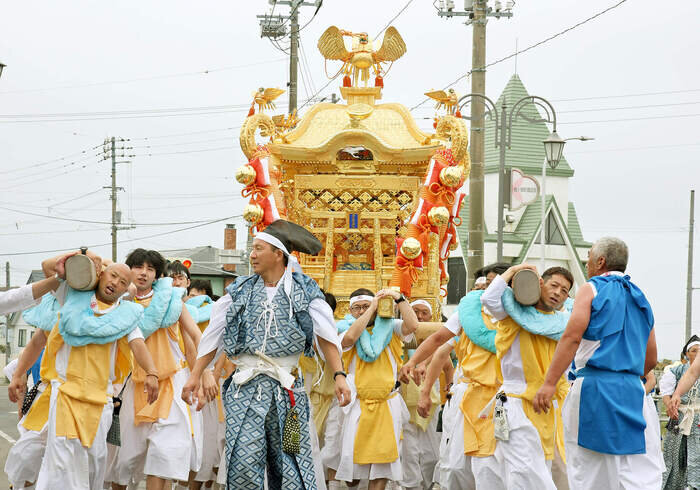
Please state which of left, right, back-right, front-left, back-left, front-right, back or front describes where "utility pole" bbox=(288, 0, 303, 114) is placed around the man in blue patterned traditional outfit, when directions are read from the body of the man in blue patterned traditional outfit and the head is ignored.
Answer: back

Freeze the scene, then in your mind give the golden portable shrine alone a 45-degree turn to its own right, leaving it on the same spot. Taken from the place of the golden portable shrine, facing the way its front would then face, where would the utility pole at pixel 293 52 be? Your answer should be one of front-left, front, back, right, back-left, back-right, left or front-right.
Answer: back-right

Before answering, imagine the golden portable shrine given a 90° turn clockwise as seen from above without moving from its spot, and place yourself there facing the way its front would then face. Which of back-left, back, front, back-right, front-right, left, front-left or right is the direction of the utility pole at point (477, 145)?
back-right

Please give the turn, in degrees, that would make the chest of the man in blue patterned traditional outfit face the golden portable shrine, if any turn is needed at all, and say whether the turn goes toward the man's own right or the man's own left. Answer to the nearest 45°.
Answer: approximately 180°

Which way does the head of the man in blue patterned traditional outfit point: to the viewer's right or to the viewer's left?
to the viewer's left

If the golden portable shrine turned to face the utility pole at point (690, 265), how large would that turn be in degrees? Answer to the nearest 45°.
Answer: approximately 135° to its left

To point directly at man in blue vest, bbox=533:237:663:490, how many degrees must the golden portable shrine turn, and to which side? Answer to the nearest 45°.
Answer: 0° — it already faces them

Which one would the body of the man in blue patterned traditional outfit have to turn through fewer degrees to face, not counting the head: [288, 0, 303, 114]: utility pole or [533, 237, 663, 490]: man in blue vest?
the man in blue vest

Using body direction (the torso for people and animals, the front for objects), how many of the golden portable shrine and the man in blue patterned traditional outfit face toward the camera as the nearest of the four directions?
2

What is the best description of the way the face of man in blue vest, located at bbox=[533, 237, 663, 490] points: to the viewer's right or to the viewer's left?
to the viewer's left

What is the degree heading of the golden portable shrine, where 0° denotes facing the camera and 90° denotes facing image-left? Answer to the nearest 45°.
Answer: approximately 0°
